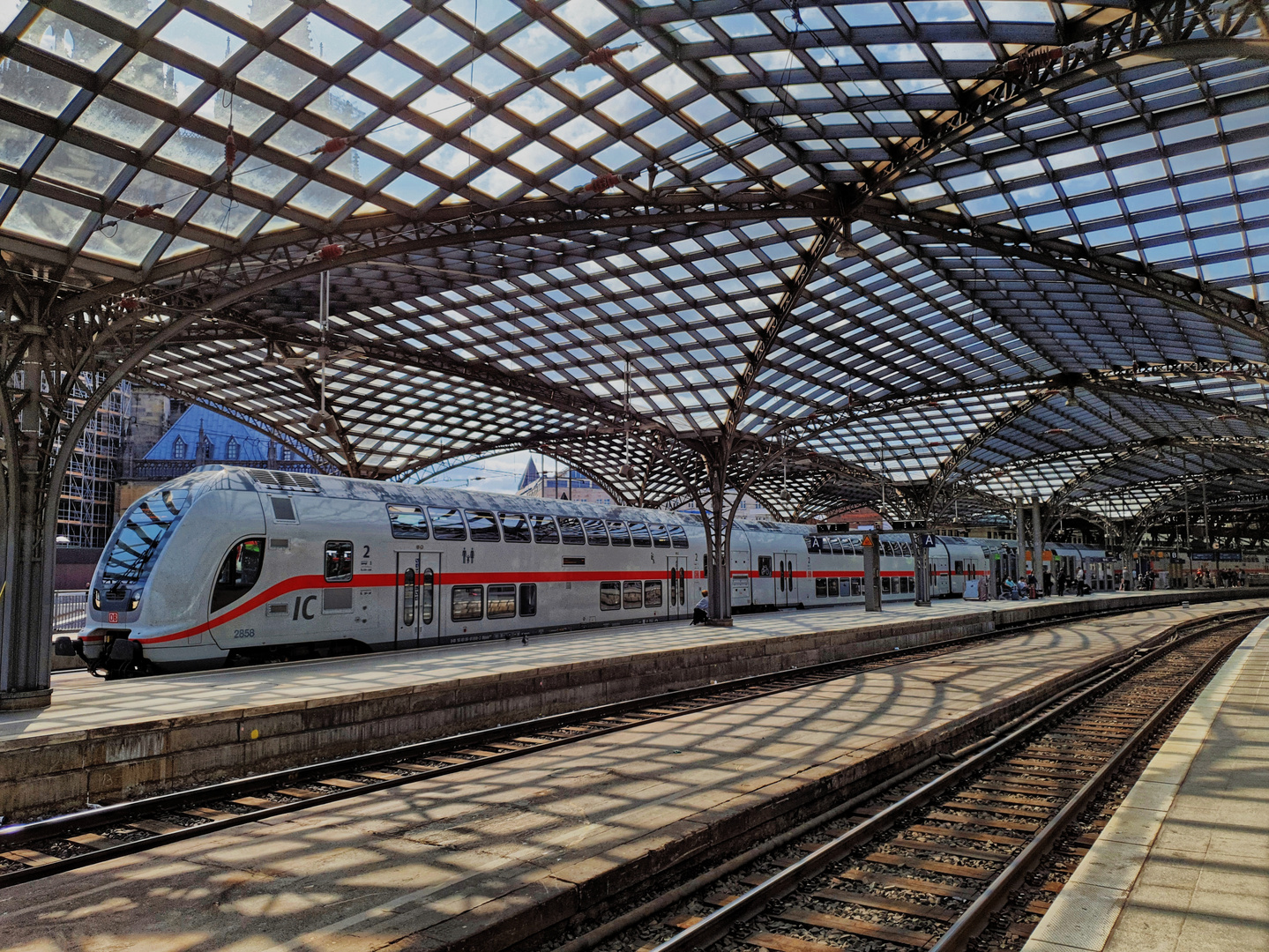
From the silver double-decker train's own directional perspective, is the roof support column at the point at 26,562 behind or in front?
in front

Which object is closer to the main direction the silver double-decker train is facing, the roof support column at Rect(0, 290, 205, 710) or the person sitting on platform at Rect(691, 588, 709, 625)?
the roof support column

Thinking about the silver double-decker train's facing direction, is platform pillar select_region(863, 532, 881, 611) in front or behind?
behind

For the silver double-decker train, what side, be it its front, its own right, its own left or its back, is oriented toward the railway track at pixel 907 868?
left

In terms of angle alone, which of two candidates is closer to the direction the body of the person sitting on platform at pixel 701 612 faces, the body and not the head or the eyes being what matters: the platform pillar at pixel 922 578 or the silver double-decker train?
the silver double-decker train

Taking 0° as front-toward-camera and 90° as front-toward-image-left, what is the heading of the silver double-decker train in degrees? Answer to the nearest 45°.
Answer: approximately 45°

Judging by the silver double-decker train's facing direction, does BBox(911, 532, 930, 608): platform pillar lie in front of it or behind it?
behind

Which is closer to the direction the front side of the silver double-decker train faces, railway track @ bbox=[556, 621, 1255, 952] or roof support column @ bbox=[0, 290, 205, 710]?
the roof support column

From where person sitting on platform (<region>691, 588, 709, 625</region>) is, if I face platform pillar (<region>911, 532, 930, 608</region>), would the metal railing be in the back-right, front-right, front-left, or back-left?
back-left
